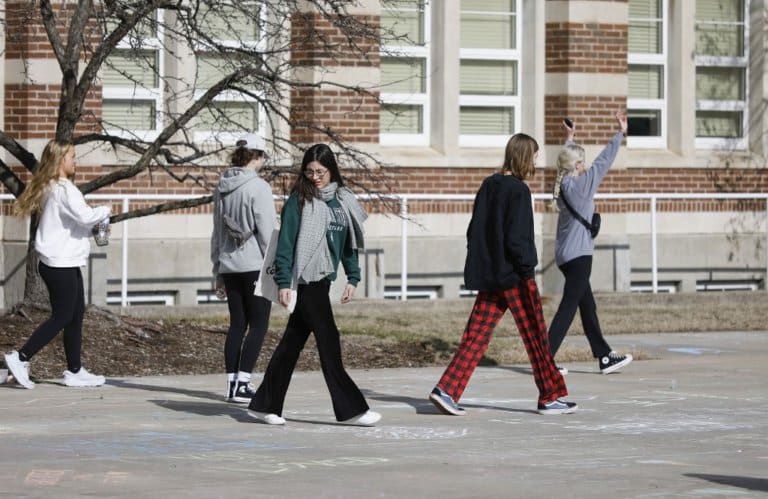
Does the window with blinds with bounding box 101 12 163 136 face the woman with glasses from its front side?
yes

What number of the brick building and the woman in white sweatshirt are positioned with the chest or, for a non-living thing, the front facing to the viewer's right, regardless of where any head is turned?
1

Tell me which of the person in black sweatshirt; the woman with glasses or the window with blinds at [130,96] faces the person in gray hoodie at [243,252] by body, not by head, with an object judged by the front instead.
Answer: the window with blinds

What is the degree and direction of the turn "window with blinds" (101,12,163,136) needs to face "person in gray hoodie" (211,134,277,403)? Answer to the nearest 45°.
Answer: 0° — it already faces them

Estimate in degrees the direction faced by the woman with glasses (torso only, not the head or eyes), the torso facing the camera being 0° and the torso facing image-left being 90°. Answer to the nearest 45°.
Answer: approximately 315°

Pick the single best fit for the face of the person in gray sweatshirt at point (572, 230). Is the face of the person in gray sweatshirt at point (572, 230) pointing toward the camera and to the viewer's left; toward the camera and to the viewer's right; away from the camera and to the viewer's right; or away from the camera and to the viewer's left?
away from the camera and to the viewer's right

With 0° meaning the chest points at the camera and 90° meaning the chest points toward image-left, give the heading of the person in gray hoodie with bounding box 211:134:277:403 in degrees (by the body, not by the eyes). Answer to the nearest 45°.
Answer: approximately 225°

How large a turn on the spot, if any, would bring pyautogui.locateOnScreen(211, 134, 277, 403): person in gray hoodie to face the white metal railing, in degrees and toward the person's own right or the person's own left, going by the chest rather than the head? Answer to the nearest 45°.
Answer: approximately 45° to the person's own left

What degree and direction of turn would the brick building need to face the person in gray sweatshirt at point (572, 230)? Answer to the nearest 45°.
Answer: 0° — it already faces them

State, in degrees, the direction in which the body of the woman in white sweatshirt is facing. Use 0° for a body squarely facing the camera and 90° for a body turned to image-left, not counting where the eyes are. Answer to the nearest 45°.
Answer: approximately 270°
